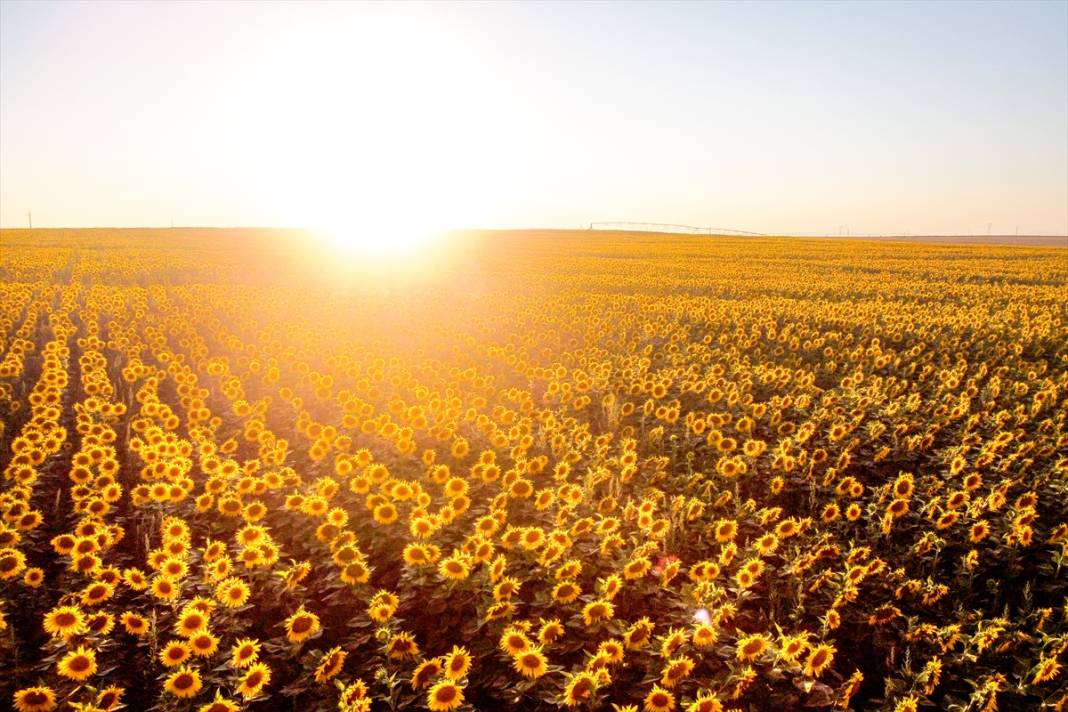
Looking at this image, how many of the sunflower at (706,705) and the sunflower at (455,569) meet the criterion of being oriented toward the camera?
2

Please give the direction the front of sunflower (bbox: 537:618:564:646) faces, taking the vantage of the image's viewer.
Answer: facing the viewer and to the right of the viewer

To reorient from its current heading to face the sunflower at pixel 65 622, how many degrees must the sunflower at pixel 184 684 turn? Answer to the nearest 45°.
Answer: approximately 135° to its right

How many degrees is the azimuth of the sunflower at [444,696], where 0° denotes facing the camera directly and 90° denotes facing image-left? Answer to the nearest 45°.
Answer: approximately 0°

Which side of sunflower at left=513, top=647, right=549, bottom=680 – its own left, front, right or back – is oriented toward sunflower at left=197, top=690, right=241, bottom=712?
right

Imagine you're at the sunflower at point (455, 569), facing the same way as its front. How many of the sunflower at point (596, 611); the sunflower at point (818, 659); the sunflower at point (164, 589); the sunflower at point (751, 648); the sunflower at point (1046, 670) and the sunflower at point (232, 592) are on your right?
2

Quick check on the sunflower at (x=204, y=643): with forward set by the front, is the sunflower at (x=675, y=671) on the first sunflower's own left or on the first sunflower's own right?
on the first sunflower's own left

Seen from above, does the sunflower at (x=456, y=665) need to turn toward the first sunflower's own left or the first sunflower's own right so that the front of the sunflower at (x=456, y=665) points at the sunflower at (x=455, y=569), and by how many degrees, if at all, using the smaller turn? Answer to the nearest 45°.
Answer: approximately 180°

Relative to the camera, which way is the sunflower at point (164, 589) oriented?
toward the camera

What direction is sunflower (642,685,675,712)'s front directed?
toward the camera

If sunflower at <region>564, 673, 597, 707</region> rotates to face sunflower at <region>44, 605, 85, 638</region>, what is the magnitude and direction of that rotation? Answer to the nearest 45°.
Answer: approximately 135° to its right

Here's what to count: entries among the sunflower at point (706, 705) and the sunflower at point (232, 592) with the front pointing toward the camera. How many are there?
2
